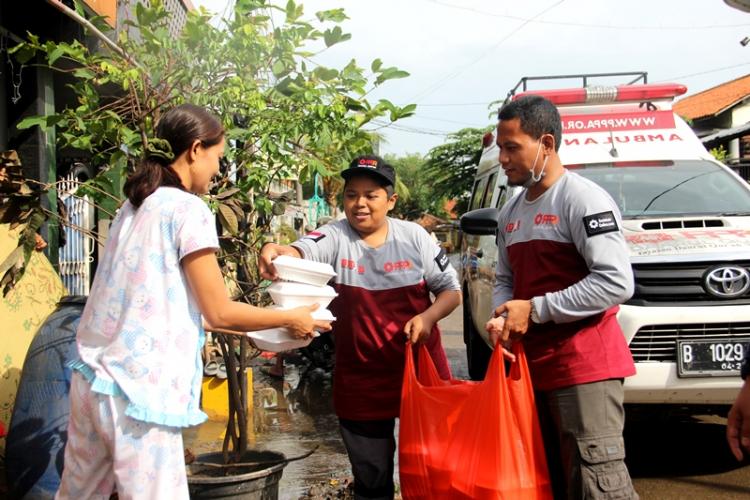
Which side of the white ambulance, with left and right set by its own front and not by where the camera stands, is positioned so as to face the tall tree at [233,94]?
right

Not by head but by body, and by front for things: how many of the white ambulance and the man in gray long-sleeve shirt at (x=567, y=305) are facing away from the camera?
0

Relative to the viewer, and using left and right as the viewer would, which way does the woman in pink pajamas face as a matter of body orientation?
facing away from the viewer and to the right of the viewer

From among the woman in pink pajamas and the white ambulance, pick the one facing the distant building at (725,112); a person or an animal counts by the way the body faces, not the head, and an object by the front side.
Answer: the woman in pink pajamas

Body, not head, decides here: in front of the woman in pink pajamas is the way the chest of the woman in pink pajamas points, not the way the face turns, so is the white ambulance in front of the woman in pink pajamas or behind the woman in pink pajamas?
in front

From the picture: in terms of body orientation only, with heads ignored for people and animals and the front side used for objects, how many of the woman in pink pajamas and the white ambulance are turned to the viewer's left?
0

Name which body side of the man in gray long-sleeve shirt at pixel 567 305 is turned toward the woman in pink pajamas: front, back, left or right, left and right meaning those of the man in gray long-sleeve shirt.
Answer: front

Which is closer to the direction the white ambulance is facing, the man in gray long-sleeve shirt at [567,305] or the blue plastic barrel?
the man in gray long-sleeve shirt

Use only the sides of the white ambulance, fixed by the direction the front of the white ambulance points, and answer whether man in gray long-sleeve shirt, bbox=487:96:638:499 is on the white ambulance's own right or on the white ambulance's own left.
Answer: on the white ambulance's own right

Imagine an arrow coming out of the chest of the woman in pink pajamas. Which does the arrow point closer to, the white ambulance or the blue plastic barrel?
the white ambulance

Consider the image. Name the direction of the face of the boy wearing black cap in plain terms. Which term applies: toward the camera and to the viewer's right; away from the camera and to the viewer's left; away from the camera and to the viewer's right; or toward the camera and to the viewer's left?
toward the camera and to the viewer's left

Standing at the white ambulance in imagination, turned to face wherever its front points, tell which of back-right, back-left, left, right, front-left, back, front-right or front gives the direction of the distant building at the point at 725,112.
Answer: back-left

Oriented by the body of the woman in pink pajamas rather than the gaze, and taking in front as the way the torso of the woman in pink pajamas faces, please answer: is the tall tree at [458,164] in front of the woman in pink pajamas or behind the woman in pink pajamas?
in front

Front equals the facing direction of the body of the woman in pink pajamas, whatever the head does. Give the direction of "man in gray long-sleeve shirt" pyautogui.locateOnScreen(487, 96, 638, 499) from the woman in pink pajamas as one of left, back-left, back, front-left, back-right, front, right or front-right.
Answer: front-right

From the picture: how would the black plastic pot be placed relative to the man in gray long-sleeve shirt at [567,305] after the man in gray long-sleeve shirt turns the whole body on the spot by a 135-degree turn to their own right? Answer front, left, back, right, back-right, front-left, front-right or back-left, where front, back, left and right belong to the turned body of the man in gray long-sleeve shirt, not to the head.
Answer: left

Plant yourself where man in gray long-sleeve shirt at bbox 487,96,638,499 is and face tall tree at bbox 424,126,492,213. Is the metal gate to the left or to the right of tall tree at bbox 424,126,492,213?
left

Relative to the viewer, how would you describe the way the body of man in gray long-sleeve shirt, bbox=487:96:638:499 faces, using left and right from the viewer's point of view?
facing the viewer and to the left of the viewer

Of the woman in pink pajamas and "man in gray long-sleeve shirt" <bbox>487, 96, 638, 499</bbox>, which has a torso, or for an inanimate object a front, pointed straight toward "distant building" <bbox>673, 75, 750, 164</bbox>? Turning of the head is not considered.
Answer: the woman in pink pajamas
